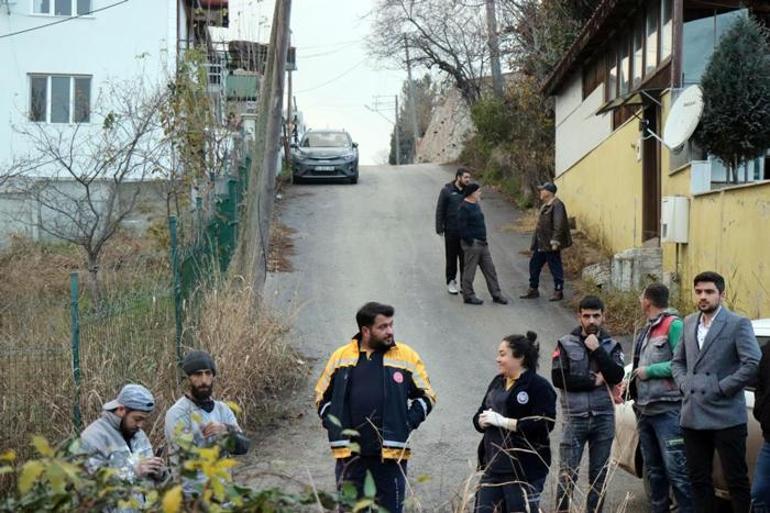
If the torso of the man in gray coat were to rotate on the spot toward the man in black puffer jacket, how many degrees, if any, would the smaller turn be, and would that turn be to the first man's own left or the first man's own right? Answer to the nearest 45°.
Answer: approximately 90° to the first man's own right

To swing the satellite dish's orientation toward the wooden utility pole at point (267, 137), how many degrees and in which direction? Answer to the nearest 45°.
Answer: approximately 45° to its right

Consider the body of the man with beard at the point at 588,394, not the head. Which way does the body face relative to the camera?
toward the camera

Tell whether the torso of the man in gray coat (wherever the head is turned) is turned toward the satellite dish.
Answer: no

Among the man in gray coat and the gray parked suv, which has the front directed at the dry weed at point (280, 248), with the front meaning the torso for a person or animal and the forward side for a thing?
the gray parked suv

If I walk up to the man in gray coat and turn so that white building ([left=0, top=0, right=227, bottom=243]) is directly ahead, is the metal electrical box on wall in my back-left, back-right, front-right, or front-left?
front-right

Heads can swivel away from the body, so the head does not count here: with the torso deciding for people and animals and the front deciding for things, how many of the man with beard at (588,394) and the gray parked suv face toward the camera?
2

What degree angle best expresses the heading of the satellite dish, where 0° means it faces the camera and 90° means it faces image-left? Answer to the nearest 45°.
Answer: approximately 45°

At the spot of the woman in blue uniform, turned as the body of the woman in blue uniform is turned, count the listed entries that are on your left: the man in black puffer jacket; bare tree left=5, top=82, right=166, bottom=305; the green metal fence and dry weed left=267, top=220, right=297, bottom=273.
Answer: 0

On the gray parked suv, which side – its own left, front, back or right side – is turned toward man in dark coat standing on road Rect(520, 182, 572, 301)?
front

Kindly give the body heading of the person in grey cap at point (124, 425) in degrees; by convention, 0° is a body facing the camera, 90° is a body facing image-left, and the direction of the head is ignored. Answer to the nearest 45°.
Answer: approximately 315°

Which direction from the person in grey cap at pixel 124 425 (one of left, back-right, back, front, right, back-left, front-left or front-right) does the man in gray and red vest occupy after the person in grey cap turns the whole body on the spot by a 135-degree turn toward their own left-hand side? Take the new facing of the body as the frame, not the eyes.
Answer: right

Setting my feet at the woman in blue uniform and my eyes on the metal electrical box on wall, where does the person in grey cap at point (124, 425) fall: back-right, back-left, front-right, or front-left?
back-left

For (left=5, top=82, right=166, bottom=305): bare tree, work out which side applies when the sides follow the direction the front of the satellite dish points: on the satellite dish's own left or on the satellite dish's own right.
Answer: on the satellite dish's own right

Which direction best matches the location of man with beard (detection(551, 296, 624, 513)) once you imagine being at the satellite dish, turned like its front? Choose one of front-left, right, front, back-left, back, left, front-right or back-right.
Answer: front-left

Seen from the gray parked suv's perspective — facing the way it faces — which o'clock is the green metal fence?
The green metal fence is roughly at 12 o'clock from the gray parked suv.

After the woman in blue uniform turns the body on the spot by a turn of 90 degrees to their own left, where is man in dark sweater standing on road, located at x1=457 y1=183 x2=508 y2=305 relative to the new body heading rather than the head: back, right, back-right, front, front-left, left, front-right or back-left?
back-left

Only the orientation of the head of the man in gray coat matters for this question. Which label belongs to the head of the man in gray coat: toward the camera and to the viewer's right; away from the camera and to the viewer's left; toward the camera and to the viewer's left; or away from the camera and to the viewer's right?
toward the camera and to the viewer's left

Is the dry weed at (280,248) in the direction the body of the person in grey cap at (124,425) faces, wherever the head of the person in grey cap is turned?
no
